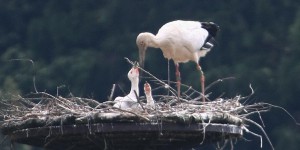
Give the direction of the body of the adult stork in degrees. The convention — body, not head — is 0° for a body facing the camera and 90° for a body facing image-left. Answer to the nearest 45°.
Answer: approximately 90°

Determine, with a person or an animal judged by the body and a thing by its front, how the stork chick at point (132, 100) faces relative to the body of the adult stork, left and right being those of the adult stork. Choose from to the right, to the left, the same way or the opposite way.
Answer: the opposite way

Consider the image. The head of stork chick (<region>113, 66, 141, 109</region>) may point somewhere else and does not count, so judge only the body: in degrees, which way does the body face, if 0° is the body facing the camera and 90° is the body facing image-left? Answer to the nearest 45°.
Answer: approximately 270°

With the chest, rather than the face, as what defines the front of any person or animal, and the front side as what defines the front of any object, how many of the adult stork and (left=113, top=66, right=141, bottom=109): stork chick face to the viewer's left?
1
